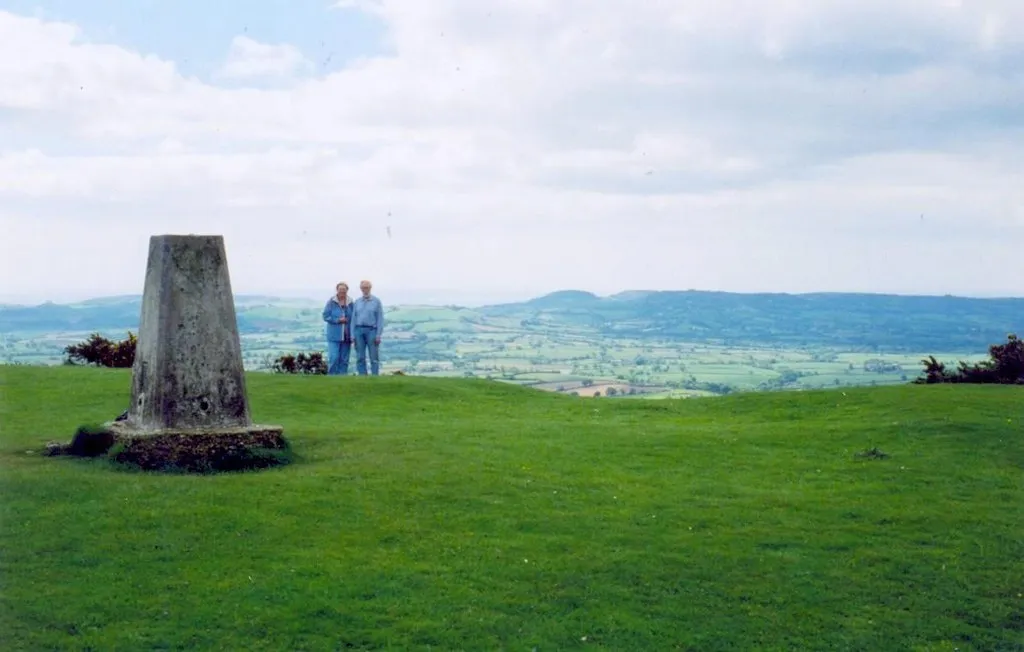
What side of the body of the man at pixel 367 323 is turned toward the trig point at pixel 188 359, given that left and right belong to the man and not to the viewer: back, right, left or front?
front

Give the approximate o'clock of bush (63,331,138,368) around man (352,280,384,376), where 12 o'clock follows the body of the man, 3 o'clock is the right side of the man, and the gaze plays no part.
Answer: The bush is roughly at 4 o'clock from the man.

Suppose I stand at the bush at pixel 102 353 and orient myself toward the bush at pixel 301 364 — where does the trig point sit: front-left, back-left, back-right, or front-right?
front-right

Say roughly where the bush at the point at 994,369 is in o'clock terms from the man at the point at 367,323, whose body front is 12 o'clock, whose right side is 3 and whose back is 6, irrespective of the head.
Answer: The bush is roughly at 9 o'clock from the man.

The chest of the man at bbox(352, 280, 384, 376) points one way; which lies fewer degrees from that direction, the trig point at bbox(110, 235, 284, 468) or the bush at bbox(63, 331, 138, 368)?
the trig point

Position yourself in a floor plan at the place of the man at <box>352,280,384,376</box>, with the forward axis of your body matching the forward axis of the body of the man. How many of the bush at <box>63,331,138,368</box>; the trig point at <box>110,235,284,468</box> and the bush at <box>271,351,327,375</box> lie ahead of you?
1

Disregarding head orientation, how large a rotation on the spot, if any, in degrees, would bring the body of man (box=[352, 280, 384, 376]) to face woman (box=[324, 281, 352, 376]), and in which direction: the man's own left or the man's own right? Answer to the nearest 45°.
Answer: approximately 135° to the man's own right

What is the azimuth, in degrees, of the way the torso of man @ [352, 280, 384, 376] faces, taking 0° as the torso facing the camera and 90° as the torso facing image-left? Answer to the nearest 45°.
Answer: approximately 0°

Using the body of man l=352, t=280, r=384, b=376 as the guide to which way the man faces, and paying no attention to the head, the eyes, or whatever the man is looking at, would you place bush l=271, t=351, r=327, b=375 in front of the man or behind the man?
behind
